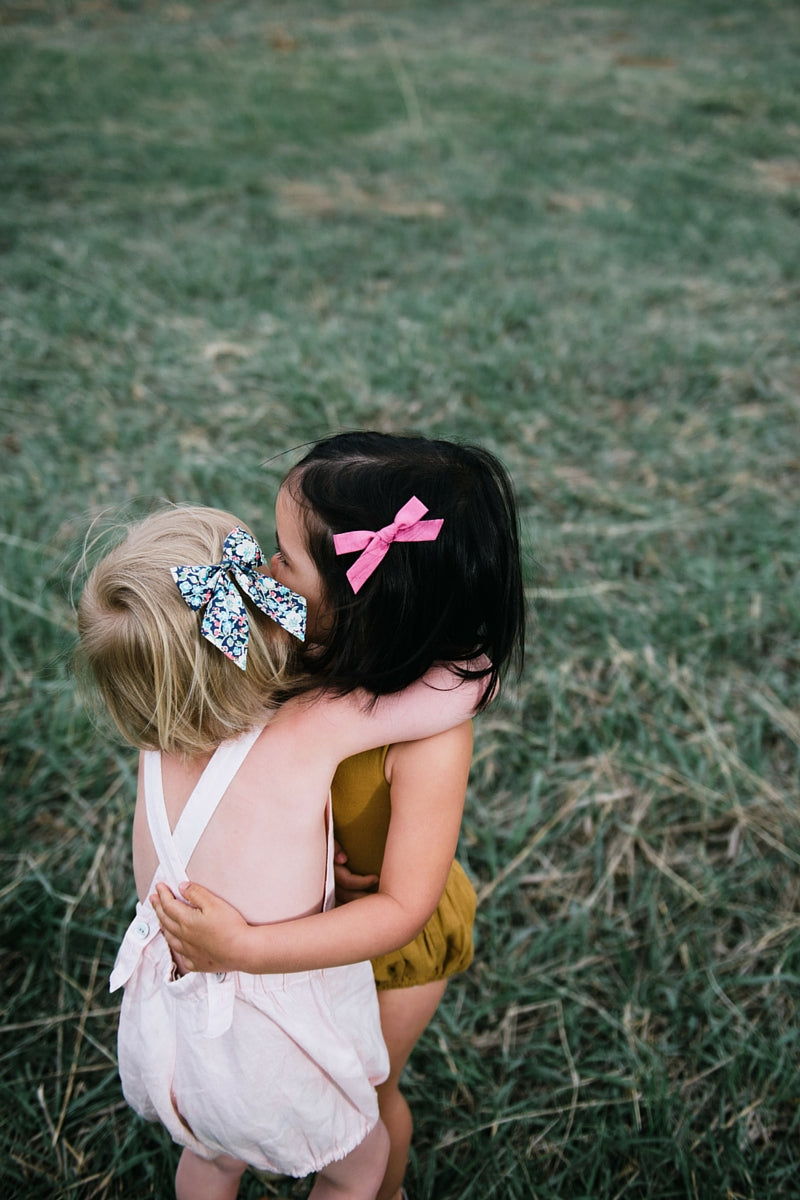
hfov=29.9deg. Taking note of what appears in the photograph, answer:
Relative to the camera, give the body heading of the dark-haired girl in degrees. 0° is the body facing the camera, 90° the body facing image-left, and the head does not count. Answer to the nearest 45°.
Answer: approximately 90°
